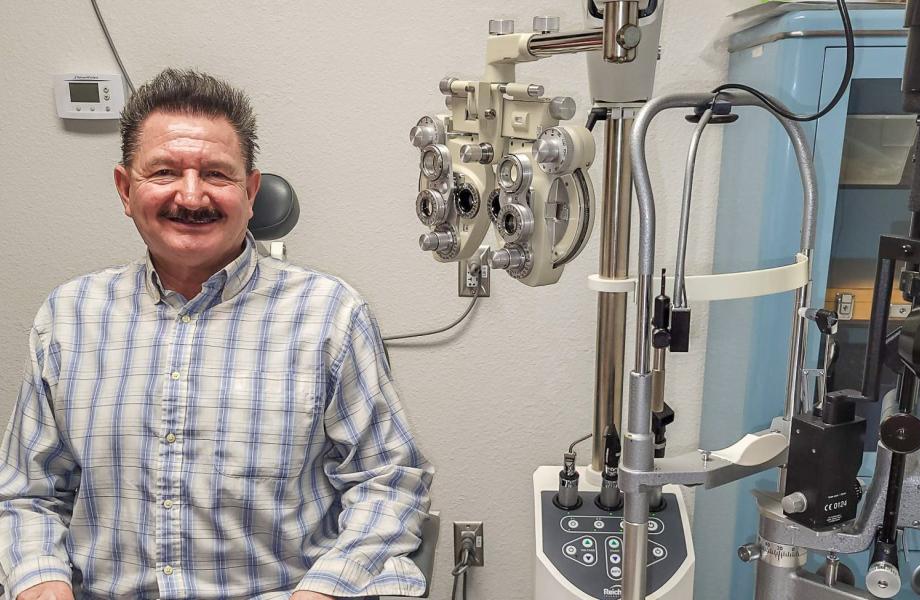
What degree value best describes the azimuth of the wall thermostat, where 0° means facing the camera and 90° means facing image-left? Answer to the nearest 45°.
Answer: approximately 0°

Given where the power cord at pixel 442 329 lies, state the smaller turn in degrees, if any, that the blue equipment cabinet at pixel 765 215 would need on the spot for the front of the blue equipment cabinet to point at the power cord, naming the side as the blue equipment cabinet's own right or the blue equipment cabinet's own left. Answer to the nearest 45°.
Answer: approximately 90° to the blue equipment cabinet's own right

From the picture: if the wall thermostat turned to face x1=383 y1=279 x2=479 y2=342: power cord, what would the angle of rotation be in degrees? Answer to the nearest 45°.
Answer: approximately 45° to its left

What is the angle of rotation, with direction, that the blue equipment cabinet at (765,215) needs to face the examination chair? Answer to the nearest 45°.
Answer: approximately 45° to its right

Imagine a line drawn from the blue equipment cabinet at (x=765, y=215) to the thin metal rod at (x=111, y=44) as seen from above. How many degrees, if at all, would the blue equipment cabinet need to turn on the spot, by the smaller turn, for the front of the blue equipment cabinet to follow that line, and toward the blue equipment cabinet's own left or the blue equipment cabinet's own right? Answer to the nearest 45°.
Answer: approximately 90° to the blue equipment cabinet's own right

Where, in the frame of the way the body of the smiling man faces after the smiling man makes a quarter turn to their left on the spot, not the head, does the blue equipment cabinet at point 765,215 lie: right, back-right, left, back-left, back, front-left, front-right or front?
front

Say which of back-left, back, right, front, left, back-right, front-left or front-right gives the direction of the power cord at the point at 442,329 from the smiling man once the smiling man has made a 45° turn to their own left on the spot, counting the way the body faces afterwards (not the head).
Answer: left

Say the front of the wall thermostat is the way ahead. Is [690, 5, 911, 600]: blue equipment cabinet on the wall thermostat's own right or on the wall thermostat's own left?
on the wall thermostat's own left
